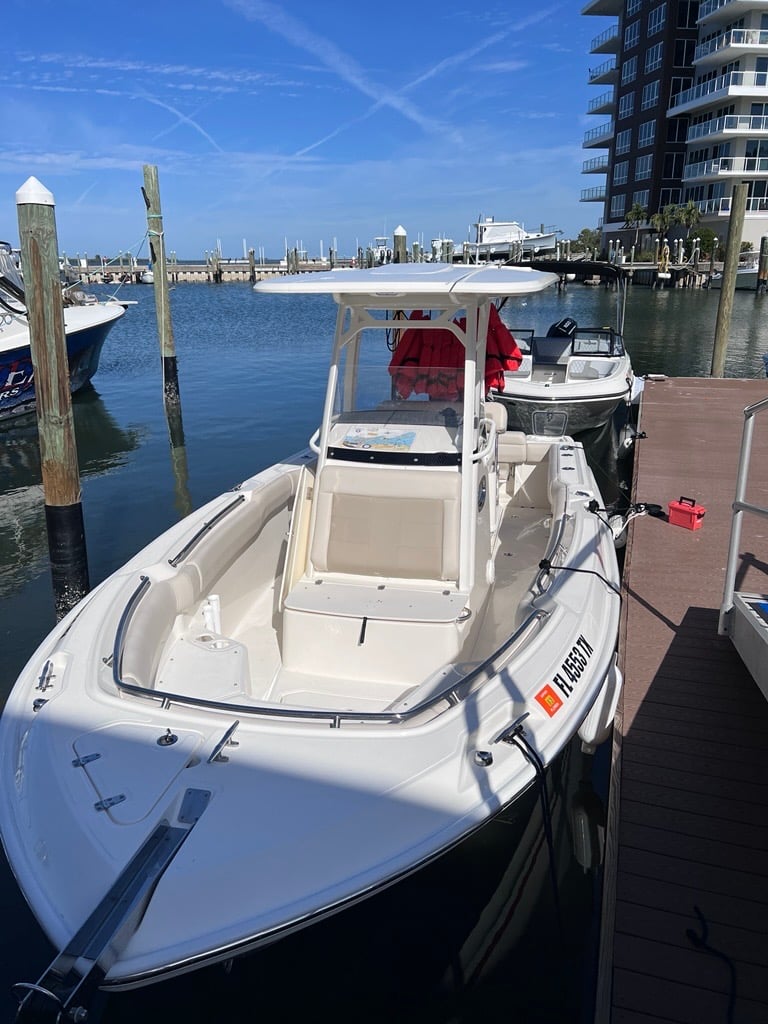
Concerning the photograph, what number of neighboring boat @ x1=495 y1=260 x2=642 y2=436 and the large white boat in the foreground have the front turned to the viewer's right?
0

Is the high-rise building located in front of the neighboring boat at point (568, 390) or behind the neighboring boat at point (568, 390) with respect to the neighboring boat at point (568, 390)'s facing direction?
behind

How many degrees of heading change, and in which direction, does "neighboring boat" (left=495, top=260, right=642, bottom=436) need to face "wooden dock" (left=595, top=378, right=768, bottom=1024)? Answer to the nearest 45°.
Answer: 0° — it already faces it

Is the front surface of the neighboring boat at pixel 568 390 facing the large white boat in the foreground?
yes

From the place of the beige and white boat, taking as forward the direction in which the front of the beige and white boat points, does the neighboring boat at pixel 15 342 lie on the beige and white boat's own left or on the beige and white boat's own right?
on the beige and white boat's own right

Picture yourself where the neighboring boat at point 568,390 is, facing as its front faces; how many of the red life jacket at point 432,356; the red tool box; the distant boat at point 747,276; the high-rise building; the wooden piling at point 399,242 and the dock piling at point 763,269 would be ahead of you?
2

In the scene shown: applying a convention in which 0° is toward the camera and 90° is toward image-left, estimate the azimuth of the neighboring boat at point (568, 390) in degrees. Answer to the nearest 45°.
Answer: approximately 0°

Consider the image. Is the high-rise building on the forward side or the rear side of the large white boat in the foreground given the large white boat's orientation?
on the rear side

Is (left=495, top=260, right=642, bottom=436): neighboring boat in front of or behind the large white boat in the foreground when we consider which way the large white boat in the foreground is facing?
behind

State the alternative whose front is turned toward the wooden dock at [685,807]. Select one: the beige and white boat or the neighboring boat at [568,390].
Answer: the neighboring boat

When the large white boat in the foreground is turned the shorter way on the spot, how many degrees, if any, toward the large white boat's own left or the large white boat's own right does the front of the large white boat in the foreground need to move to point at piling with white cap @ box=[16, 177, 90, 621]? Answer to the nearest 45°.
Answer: approximately 90° to the large white boat's own right

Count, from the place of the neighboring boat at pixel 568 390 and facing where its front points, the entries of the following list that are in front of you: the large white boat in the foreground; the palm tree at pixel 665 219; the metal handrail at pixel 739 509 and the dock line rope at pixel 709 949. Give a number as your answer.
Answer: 3
